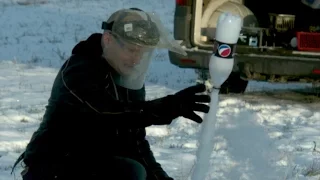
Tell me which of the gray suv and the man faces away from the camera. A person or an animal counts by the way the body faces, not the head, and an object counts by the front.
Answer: the gray suv

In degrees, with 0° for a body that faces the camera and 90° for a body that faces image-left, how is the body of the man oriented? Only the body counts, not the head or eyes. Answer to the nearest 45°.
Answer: approximately 315°

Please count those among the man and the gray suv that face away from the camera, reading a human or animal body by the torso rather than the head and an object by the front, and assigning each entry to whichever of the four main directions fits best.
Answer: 1

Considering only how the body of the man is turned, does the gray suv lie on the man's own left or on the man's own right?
on the man's own left

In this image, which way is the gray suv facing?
away from the camera

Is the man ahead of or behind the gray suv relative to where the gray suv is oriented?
behind
